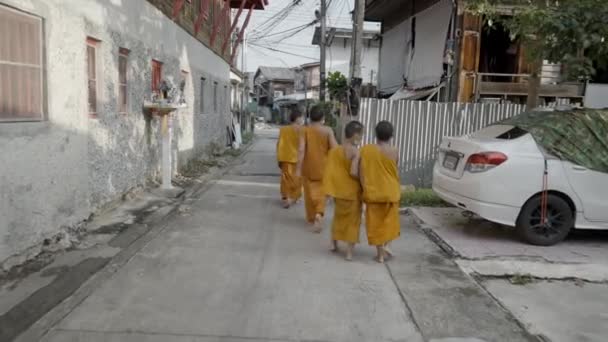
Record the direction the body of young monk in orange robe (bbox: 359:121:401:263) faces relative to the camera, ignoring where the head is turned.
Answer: away from the camera

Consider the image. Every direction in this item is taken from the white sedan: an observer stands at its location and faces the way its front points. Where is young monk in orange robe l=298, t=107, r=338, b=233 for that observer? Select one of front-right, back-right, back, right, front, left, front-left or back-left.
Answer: back-left

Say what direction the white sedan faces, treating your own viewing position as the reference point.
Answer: facing away from the viewer and to the right of the viewer

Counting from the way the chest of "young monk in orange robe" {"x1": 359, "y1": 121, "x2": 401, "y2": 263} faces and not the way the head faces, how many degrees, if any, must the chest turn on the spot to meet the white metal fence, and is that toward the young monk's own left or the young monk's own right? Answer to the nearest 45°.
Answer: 0° — they already face it

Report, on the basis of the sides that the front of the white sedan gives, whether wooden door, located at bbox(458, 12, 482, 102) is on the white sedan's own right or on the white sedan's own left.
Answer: on the white sedan's own left

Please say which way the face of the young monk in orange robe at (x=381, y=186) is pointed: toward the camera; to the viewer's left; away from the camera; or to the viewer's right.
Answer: away from the camera

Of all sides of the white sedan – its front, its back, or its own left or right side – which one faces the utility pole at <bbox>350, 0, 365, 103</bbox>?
left

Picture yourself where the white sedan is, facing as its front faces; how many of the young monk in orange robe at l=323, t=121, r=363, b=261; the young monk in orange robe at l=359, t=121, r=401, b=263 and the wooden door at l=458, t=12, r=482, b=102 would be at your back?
2

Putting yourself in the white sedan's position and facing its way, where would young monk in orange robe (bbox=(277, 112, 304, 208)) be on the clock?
The young monk in orange robe is roughly at 8 o'clock from the white sedan.

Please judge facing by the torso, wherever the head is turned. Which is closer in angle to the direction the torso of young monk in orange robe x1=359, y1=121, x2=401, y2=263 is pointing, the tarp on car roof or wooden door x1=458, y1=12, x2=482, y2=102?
the wooden door

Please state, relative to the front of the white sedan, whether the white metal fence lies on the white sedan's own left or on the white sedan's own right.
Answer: on the white sedan's own left

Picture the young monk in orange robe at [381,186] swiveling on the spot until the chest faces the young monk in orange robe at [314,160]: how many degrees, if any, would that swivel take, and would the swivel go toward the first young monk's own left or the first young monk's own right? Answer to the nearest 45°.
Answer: approximately 45° to the first young monk's own left
